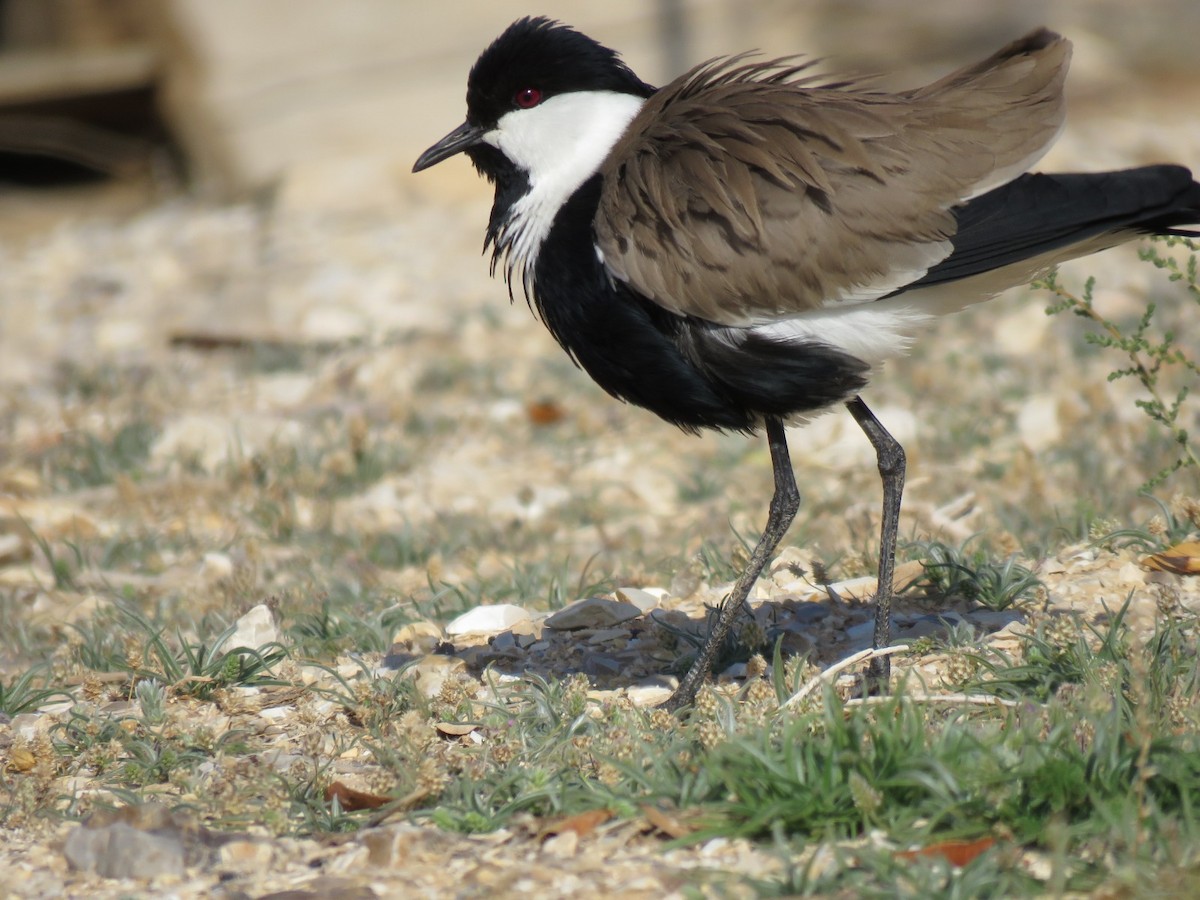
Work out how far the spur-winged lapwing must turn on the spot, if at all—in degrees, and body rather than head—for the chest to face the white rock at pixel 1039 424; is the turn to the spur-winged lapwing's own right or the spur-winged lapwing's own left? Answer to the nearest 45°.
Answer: approximately 90° to the spur-winged lapwing's own right

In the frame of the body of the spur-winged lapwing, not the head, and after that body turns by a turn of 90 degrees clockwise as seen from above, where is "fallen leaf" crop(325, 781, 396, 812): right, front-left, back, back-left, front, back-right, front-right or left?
back-left

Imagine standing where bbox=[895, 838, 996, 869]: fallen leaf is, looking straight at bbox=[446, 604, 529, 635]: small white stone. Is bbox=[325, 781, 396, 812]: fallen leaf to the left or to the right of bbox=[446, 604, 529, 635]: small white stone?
left

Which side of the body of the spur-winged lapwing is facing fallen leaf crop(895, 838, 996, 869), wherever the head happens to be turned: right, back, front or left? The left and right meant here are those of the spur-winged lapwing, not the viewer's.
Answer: left

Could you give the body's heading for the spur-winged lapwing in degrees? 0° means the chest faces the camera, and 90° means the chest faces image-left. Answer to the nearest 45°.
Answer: approximately 90°

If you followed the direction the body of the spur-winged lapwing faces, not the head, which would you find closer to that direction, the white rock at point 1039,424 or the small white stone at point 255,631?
the small white stone

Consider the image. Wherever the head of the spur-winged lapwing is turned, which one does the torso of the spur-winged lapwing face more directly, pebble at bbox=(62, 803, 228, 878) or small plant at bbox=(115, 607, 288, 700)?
the small plant

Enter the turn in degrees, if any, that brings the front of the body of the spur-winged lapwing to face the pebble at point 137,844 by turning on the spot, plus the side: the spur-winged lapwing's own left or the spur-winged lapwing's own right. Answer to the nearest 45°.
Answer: approximately 45° to the spur-winged lapwing's own left

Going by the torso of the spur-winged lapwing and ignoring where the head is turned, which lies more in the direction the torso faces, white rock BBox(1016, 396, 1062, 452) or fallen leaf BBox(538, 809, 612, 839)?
the fallen leaf

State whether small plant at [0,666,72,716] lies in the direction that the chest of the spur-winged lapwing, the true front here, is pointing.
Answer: yes

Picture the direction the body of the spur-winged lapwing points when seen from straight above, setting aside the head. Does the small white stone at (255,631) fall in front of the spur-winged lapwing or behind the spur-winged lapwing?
in front

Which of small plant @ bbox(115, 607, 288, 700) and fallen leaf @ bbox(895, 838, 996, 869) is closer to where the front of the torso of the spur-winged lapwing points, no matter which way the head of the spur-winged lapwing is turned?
the small plant
